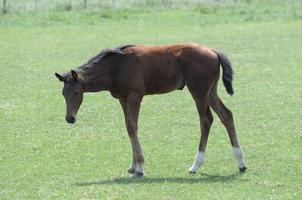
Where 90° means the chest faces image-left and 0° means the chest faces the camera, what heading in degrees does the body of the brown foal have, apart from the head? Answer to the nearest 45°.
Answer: approximately 90°

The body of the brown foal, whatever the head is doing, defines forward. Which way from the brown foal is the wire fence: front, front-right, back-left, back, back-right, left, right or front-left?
right
